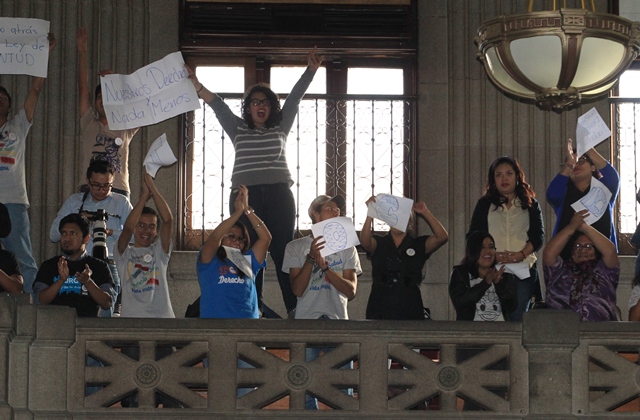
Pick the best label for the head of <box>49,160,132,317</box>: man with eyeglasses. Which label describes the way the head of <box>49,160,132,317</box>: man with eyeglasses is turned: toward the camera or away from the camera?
toward the camera

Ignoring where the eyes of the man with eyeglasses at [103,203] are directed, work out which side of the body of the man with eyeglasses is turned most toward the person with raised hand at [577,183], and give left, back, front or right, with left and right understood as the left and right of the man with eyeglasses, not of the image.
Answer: left

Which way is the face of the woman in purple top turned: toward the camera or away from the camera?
toward the camera

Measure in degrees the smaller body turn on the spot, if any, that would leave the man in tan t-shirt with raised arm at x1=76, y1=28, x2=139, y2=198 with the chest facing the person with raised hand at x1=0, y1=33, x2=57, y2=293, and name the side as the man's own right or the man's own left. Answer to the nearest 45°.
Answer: approximately 90° to the man's own right

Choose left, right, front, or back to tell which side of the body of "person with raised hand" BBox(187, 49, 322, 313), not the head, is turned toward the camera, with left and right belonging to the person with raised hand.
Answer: front

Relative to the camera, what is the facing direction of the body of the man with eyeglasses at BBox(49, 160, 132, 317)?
toward the camera

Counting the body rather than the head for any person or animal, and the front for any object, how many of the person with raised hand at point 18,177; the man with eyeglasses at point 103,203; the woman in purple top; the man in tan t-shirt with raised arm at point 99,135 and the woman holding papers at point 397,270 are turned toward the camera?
5

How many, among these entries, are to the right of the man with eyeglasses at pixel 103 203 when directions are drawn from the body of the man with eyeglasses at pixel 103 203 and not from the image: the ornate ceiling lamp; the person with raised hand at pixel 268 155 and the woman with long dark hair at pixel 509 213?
0

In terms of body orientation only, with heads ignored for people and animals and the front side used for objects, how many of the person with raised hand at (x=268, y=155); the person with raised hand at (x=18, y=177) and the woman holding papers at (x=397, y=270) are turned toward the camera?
3

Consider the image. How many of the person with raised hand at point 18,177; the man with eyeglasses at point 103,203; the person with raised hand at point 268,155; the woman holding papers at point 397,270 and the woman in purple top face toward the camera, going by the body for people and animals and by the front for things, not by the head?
5

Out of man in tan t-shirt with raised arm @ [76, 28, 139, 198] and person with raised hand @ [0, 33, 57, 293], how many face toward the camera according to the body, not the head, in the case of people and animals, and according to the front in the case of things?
2

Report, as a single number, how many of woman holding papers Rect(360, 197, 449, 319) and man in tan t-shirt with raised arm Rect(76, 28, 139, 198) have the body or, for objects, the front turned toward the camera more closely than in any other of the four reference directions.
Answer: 2

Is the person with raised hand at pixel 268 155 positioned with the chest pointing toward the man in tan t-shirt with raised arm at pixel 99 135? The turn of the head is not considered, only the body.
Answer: no

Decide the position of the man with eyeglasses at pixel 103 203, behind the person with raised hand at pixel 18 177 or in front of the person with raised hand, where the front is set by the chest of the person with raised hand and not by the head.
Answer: in front

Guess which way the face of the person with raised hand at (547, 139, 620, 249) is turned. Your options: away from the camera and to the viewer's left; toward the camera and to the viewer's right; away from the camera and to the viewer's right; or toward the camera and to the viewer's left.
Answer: toward the camera and to the viewer's left
